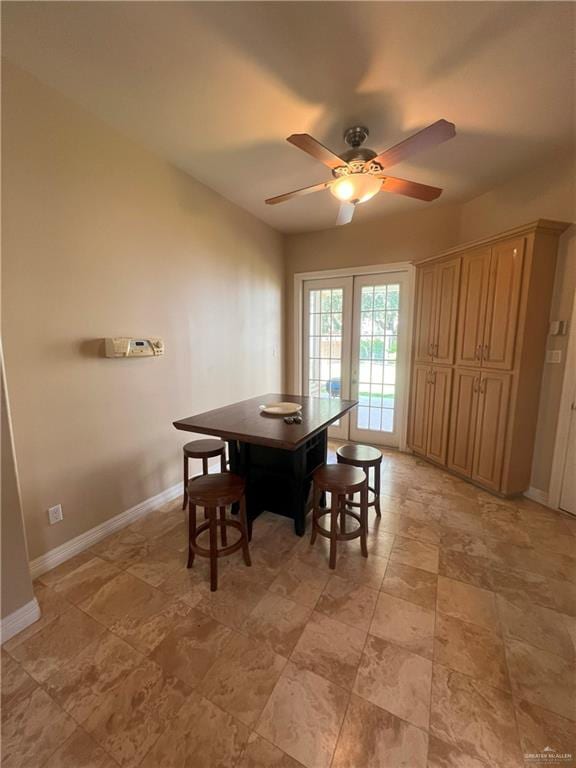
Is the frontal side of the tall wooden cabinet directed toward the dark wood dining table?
yes

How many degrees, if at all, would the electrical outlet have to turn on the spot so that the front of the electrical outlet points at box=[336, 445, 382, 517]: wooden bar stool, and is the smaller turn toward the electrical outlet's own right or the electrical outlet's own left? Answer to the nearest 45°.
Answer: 0° — it already faces it

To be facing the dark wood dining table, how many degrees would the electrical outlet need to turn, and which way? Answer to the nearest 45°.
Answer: approximately 45° to its left

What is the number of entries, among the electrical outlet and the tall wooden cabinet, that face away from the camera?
0

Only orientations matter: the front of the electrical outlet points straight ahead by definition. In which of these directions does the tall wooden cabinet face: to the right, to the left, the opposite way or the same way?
the opposite way

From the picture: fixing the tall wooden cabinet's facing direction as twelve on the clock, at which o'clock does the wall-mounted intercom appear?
The wall-mounted intercom is roughly at 12 o'clock from the tall wooden cabinet.

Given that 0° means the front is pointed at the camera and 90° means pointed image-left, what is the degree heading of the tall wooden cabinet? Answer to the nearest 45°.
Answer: approximately 45°

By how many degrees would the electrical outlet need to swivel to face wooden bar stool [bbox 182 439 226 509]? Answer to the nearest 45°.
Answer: approximately 45° to its left

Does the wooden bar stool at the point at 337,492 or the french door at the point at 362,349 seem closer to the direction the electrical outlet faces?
the wooden bar stool
